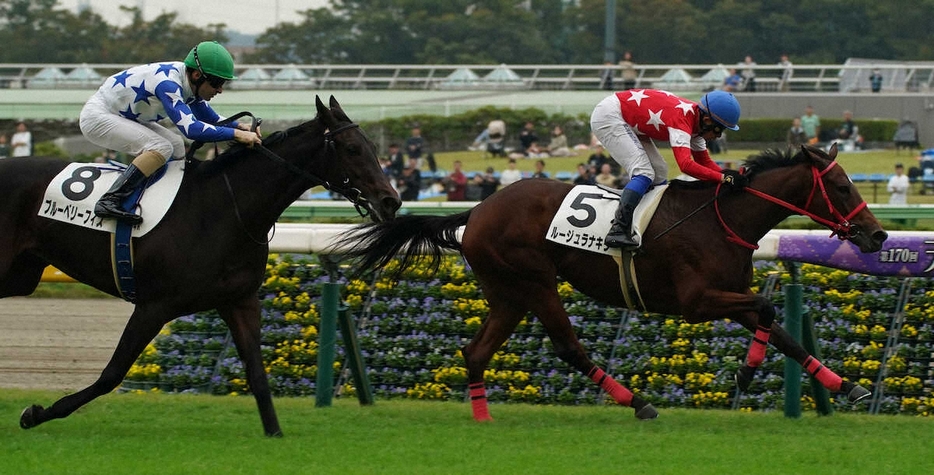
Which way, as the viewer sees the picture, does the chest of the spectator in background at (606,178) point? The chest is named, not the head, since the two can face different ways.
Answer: toward the camera

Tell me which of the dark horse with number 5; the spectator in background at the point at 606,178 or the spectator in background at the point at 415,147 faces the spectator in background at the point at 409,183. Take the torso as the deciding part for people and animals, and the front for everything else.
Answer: the spectator in background at the point at 415,147

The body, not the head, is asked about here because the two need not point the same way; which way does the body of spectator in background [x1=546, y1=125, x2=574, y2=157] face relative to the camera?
toward the camera

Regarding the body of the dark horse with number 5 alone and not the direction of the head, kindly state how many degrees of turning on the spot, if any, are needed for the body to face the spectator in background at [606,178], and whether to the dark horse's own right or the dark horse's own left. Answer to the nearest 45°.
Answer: approximately 90° to the dark horse's own left

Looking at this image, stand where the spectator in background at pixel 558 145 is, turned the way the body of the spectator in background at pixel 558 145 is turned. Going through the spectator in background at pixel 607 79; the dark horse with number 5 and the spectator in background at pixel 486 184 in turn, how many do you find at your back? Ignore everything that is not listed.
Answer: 1

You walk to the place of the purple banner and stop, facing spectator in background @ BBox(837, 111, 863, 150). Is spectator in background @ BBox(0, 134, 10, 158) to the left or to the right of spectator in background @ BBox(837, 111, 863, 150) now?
left

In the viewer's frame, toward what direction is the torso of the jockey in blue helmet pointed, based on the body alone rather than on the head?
to the viewer's right

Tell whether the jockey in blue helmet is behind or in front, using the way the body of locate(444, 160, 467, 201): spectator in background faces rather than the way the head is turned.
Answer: in front

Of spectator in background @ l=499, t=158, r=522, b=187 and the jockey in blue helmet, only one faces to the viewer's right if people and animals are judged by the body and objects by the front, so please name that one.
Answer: the jockey in blue helmet

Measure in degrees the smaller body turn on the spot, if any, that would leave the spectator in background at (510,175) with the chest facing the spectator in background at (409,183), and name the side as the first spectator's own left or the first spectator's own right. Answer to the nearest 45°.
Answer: approximately 45° to the first spectator's own right

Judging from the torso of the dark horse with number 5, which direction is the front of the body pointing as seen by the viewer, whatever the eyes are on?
to the viewer's right

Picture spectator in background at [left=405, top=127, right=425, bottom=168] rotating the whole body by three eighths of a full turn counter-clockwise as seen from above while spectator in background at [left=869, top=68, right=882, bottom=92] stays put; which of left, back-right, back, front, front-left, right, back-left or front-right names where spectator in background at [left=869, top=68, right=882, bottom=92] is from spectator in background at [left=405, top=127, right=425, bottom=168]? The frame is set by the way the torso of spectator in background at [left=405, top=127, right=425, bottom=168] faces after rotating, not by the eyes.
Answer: front

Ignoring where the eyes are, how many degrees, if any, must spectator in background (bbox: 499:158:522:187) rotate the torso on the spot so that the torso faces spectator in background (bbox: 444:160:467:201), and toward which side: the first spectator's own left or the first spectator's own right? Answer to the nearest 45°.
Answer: approximately 45° to the first spectator's own right

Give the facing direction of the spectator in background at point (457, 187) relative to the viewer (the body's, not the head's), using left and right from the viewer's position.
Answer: facing the viewer
